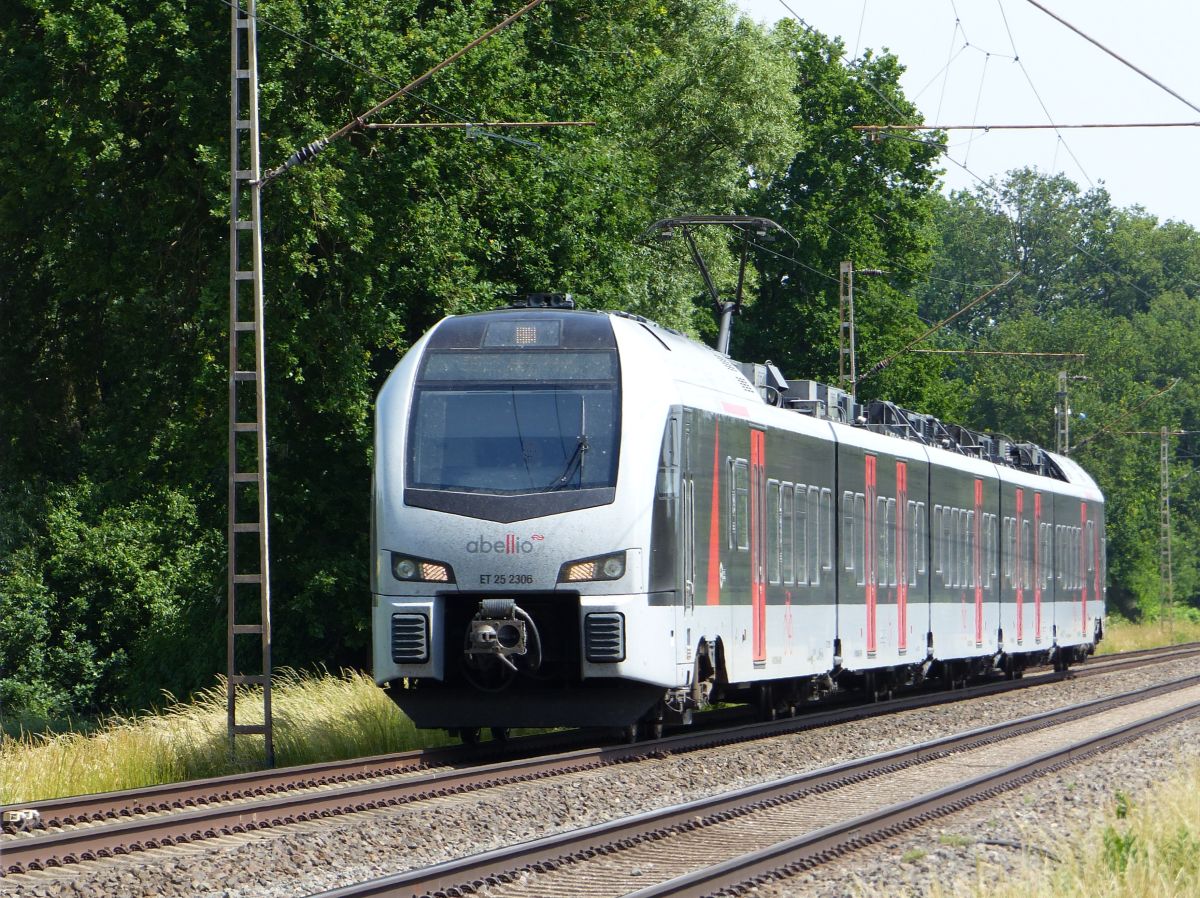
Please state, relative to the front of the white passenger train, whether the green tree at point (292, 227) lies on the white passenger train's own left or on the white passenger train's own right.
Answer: on the white passenger train's own right

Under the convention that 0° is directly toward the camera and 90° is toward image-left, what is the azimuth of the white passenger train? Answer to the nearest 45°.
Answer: approximately 45°

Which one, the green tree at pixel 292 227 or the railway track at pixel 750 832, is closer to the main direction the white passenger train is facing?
the railway track
